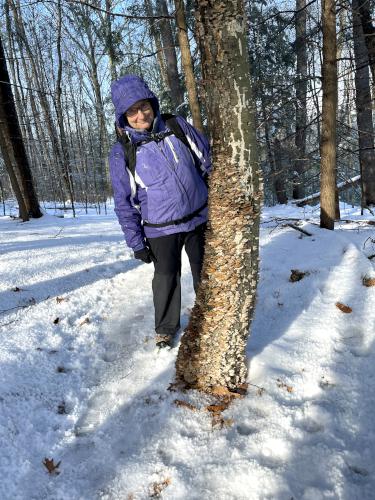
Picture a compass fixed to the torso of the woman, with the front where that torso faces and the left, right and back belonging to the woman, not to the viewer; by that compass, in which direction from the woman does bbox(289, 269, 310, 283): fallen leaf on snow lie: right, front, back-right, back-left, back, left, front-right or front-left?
back-left

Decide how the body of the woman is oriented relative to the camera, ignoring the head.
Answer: toward the camera

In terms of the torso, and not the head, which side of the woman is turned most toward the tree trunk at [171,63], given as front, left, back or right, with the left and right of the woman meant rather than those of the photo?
back

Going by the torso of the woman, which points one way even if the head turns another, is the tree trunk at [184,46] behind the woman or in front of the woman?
behind

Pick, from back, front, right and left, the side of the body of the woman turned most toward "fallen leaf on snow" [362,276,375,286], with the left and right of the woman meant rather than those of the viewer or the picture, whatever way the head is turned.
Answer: left

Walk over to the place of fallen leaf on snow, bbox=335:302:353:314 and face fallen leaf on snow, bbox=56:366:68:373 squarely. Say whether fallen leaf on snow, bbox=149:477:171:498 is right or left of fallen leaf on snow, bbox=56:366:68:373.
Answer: left
